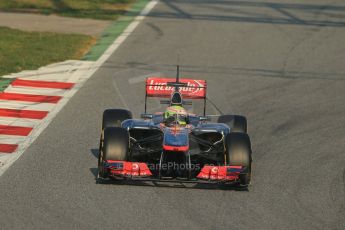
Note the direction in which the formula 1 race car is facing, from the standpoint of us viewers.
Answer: facing the viewer
